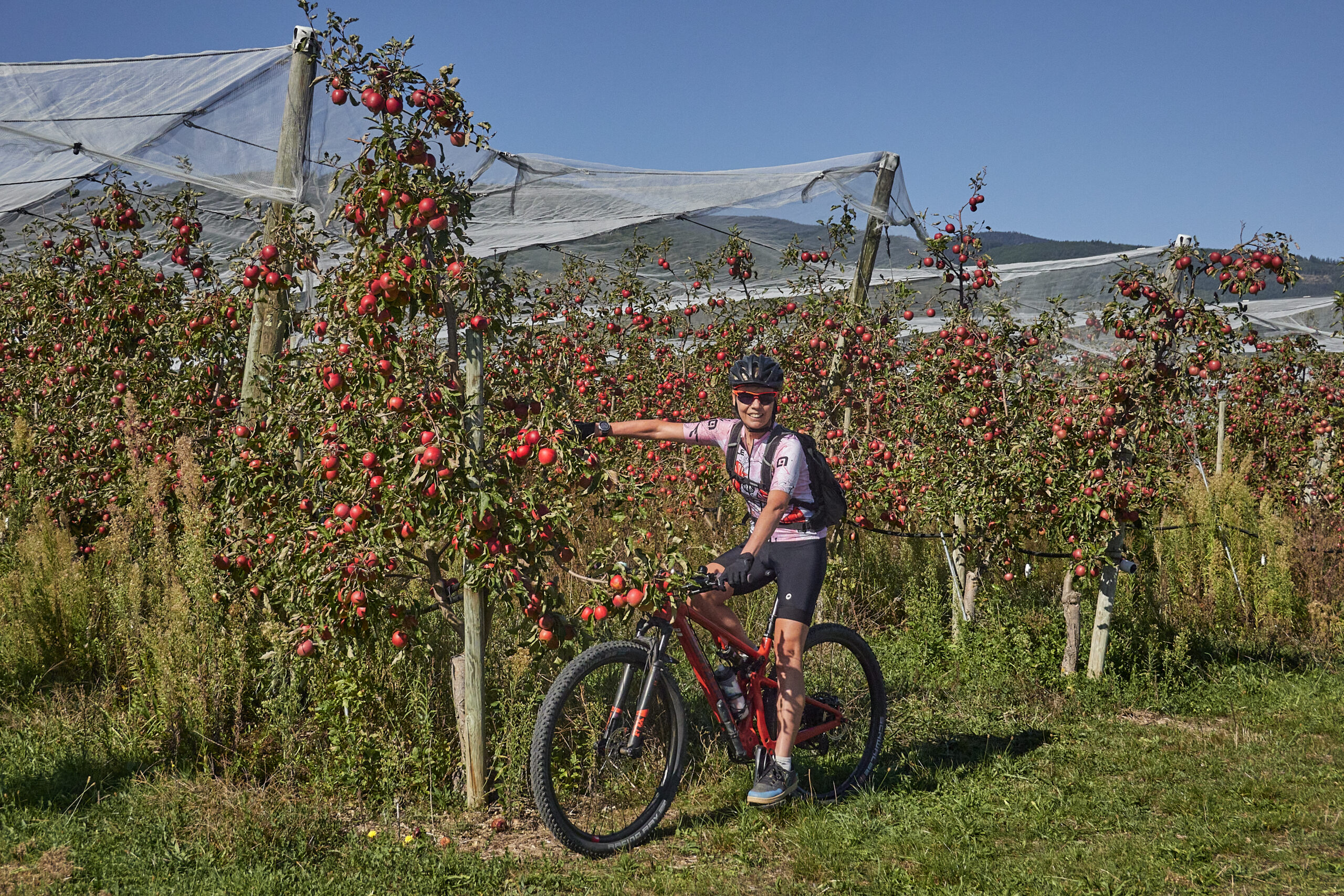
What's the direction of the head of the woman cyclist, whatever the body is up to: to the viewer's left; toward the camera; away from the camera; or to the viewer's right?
toward the camera

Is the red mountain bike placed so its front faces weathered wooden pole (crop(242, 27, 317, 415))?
no

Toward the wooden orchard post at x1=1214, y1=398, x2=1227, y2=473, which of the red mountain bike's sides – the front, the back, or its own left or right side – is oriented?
back

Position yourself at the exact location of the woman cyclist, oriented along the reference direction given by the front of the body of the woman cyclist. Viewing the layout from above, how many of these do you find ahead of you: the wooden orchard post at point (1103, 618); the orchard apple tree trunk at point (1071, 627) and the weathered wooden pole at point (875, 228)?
0

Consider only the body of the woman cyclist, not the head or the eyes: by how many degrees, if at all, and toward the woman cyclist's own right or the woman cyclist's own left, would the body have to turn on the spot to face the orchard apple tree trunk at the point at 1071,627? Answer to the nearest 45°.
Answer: approximately 180°

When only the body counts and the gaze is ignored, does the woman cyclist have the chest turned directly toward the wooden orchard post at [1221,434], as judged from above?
no

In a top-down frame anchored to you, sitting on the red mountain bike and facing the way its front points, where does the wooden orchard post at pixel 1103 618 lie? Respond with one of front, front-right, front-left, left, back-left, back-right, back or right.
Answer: back

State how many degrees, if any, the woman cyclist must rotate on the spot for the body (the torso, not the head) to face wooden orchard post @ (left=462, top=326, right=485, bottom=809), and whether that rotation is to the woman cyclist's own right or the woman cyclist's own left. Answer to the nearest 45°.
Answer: approximately 45° to the woman cyclist's own right

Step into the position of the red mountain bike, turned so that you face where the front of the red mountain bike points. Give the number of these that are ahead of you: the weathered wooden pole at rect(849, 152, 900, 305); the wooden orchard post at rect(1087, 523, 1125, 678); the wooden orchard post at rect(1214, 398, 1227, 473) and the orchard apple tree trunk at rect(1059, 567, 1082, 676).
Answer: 0

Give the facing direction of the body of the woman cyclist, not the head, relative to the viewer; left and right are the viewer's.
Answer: facing the viewer and to the left of the viewer

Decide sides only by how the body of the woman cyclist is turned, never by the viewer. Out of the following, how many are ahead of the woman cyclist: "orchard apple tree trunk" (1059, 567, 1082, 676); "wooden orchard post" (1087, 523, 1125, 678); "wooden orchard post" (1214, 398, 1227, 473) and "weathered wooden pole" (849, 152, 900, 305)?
0

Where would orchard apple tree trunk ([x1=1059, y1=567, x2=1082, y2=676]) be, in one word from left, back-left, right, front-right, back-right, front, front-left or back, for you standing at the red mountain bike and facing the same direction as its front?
back

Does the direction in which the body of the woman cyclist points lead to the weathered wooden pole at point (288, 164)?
no
